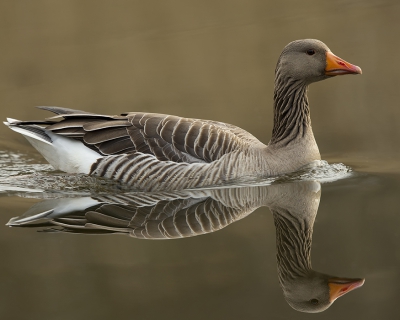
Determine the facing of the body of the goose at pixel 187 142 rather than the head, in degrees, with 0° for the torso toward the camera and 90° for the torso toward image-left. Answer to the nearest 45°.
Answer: approximately 270°
